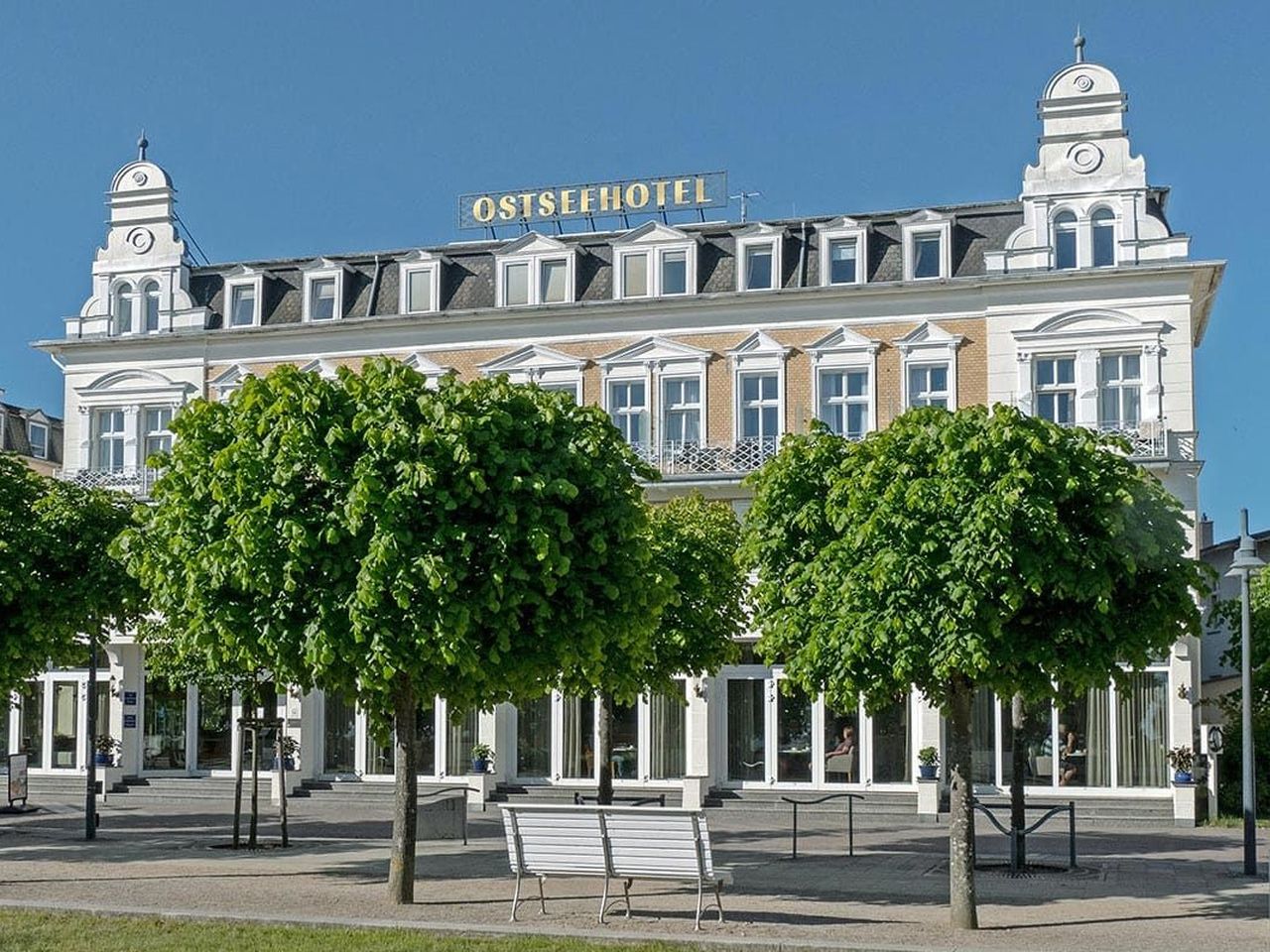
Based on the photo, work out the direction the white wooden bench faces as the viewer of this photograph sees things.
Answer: facing away from the viewer and to the right of the viewer

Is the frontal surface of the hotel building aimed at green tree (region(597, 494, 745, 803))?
yes

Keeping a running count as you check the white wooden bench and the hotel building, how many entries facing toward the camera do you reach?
1

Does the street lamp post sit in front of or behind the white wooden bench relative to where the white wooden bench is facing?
in front

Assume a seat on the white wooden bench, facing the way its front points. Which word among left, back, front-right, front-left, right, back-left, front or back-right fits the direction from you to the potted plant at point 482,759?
front-left

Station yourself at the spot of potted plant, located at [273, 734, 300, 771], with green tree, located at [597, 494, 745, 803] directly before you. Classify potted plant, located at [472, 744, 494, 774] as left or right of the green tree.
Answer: left

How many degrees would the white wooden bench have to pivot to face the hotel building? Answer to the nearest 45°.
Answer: approximately 45° to its left

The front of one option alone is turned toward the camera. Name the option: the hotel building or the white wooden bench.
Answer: the hotel building

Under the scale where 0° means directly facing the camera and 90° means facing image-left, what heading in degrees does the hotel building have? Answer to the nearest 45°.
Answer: approximately 0°

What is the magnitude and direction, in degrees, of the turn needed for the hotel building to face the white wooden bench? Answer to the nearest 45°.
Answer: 0° — it already faces it
